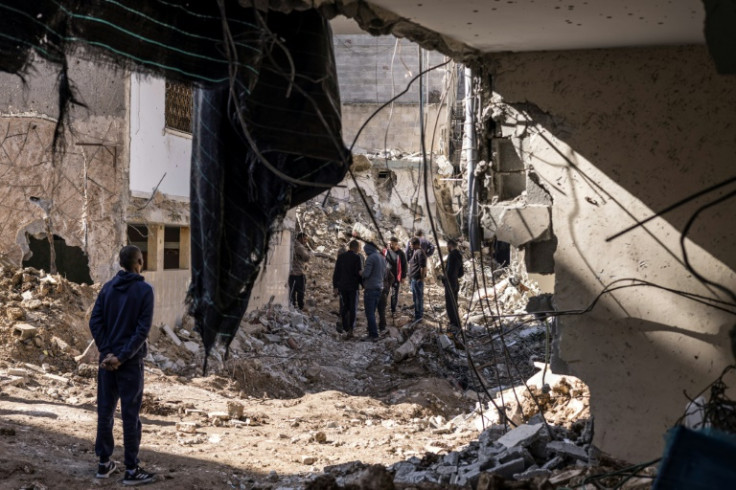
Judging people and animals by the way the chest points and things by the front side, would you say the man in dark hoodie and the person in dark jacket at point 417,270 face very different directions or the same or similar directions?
very different directions

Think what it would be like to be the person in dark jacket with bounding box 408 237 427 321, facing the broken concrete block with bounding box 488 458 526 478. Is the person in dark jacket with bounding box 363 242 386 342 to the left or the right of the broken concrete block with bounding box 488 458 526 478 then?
right

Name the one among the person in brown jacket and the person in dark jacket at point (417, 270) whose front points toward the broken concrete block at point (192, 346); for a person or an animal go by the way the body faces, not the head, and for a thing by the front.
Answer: the person in dark jacket

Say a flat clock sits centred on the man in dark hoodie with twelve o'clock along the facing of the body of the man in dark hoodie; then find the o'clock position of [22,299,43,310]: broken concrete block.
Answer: The broken concrete block is roughly at 10 o'clock from the man in dark hoodie.

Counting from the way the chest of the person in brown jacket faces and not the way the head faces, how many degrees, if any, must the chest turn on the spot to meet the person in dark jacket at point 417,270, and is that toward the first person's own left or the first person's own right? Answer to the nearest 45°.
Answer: approximately 45° to the first person's own right

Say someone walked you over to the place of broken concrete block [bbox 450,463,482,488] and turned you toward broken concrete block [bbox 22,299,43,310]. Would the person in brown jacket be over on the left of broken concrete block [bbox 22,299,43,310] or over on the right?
right

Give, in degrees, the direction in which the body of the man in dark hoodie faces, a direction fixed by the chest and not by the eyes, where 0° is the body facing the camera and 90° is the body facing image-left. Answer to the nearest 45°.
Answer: approximately 225°
